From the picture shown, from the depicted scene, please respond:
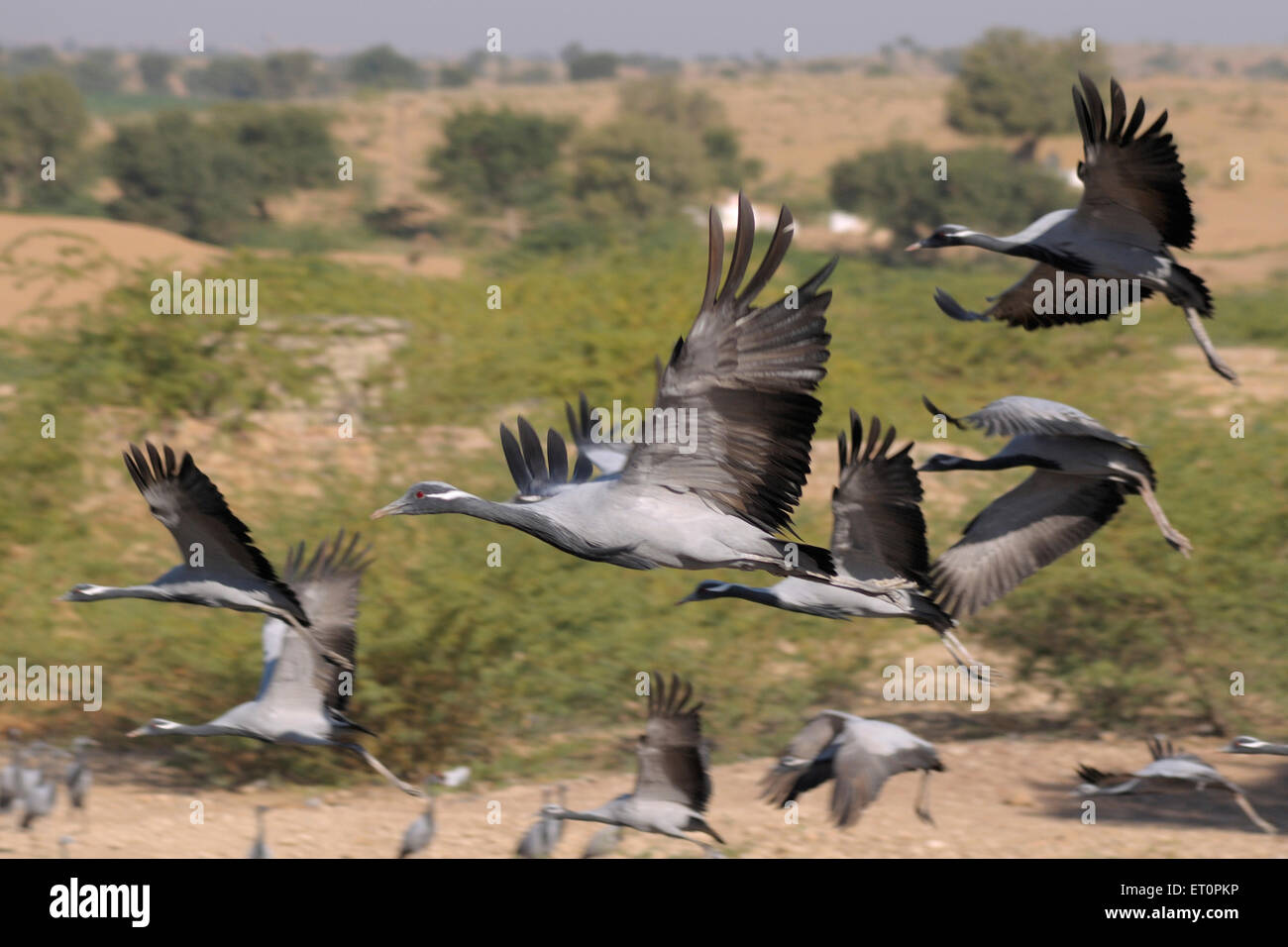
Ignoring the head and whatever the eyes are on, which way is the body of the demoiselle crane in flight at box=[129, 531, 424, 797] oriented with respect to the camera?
to the viewer's left

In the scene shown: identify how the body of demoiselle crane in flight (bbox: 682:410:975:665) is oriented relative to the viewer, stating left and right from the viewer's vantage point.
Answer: facing to the left of the viewer

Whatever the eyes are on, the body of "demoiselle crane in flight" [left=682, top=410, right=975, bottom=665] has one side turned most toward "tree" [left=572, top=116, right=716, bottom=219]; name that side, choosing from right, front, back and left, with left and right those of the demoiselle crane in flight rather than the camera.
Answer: right

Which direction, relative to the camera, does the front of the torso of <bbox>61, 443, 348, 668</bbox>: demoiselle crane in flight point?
to the viewer's left

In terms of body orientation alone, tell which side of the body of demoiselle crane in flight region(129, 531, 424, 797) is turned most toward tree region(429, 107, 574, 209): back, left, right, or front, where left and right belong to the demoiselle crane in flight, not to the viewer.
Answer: right

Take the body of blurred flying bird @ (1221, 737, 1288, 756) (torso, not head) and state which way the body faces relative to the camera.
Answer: to the viewer's left

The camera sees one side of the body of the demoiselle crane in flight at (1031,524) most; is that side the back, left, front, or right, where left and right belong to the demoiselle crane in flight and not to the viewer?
left

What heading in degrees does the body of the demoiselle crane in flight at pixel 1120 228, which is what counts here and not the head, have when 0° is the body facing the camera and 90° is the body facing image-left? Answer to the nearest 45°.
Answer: approximately 90°

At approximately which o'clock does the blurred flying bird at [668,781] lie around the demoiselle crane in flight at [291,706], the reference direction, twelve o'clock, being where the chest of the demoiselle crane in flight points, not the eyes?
The blurred flying bird is roughly at 7 o'clock from the demoiselle crane in flight.
